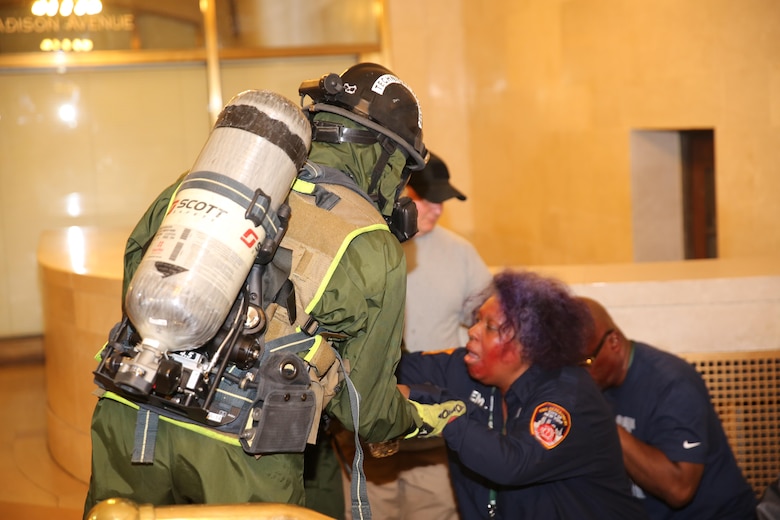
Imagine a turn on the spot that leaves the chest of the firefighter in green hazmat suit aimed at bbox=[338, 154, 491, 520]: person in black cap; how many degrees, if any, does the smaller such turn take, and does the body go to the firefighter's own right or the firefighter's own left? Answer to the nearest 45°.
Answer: approximately 45° to the firefighter's own left

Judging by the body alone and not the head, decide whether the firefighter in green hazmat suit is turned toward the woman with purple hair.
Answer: yes

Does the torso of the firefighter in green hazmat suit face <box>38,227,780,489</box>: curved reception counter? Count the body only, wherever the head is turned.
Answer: yes

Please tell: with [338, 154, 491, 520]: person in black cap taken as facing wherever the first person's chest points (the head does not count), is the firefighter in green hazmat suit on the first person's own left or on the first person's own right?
on the first person's own right

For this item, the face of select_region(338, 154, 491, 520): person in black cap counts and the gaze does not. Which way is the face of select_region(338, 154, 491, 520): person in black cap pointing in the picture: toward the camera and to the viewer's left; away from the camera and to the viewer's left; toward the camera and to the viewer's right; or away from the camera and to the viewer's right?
toward the camera and to the viewer's right

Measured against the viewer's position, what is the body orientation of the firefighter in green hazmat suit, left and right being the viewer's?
facing away from the viewer and to the right of the viewer

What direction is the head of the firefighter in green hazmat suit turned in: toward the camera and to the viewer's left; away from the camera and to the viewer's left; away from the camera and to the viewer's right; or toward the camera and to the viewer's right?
away from the camera and to the viewer's right

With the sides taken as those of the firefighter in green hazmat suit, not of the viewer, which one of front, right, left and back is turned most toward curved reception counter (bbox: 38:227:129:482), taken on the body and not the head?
left

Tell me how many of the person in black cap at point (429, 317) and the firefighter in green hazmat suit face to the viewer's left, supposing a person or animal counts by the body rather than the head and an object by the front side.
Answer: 0

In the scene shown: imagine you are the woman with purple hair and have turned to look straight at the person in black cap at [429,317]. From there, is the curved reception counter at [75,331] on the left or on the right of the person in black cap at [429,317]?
left
